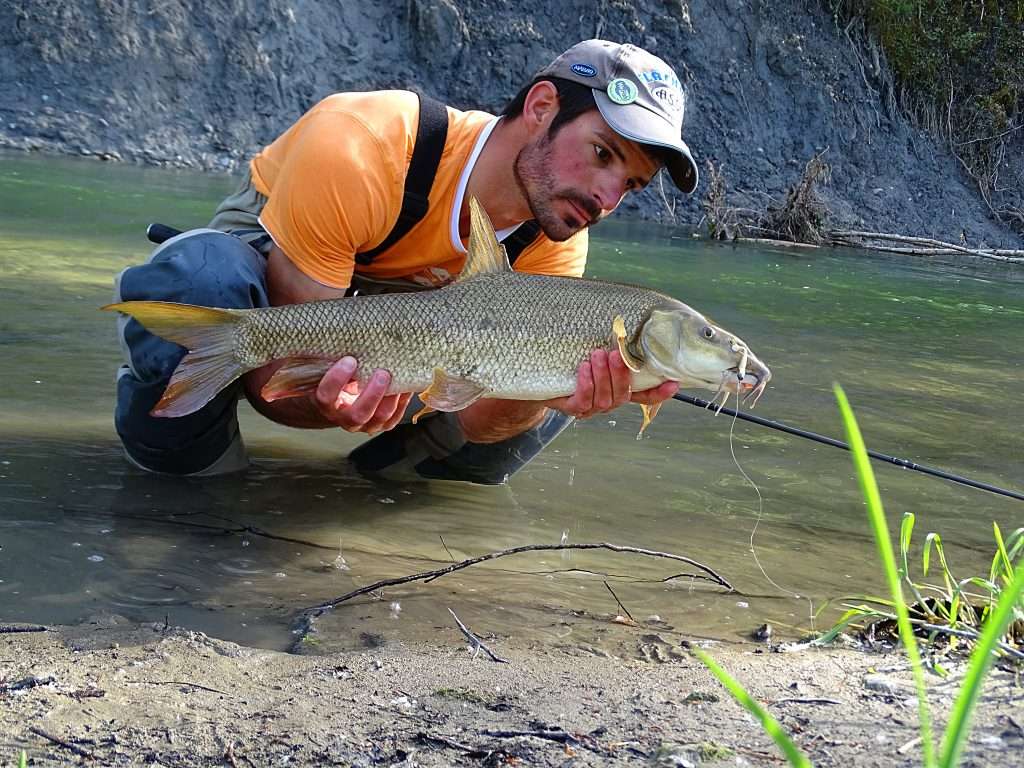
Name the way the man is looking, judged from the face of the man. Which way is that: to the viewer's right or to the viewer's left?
to the viewer's right

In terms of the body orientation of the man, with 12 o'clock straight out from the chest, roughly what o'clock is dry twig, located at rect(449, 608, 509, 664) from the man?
The dry twig is roughly at 1 o'clock from the man.

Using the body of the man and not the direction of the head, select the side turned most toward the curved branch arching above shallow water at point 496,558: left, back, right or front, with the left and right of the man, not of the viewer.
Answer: front

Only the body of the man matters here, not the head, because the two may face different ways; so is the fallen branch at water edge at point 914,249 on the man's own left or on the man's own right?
on the man's own left

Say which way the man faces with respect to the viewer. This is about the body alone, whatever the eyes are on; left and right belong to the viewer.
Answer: facing the viewer and to the right of the viewer

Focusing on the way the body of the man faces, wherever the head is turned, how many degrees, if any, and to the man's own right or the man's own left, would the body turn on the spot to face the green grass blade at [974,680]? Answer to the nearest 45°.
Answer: approximately 45° to the man's own right
